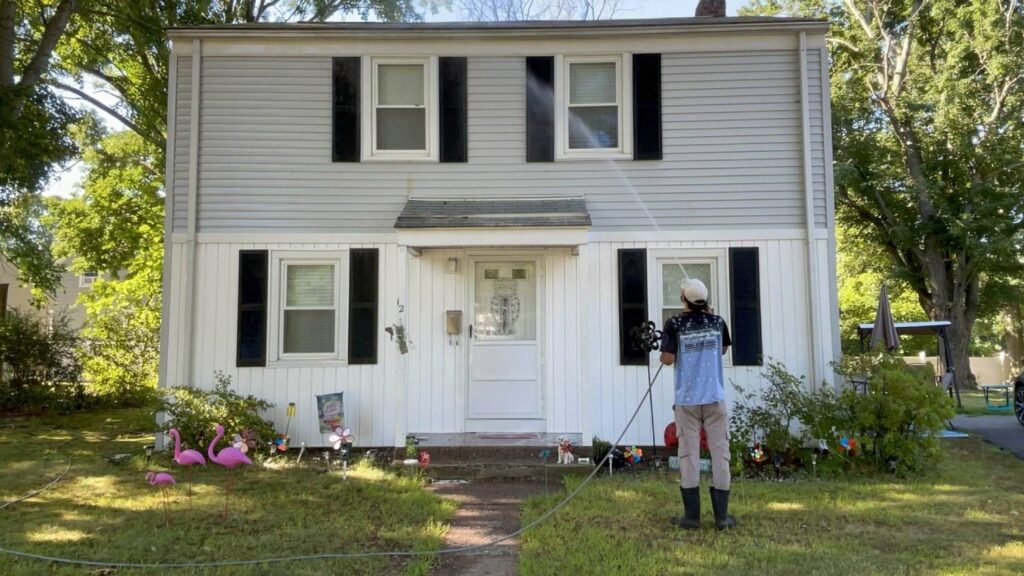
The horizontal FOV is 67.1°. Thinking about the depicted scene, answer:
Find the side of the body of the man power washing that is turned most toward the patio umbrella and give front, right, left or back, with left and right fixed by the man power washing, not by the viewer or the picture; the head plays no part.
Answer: front

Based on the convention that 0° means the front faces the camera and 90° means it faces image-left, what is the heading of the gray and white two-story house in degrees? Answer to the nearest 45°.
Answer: approximately 0°

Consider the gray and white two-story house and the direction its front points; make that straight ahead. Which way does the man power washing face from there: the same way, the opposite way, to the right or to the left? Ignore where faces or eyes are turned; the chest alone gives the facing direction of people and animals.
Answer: the opposite way

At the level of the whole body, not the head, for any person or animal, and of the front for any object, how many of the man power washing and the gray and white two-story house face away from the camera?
1

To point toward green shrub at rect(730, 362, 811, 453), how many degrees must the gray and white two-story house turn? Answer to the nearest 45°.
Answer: approximately 90° to its left

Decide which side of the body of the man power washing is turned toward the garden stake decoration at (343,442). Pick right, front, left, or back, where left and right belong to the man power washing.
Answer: left

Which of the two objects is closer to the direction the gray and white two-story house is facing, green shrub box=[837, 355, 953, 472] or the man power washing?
the man power washing

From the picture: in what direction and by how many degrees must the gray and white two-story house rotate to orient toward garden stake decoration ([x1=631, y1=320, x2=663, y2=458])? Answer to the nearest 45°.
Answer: approximately 45° to its left

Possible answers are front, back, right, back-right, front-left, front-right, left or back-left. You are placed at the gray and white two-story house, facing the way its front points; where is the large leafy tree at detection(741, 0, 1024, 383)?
back-left

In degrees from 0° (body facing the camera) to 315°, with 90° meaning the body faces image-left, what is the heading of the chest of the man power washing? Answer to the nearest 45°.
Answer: approximately 180°
